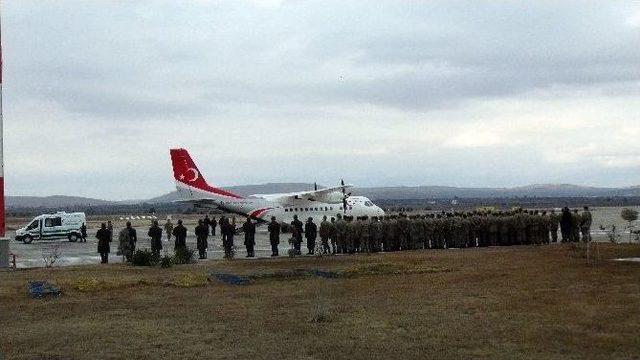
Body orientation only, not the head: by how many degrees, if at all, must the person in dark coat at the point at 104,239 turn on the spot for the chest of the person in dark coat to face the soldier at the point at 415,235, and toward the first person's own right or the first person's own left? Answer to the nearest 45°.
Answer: approximately 90° to the first person's own right

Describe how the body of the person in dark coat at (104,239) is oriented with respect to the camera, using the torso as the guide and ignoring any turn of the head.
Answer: away from the camera

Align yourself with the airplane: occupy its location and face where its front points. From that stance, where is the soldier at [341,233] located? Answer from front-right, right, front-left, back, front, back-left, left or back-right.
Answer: right

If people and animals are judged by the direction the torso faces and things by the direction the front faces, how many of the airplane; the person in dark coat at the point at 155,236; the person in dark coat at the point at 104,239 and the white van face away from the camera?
2

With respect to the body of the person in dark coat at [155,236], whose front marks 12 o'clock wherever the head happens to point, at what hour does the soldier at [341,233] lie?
The soldier is roughly at 3 o'clock from the person in dark coat.

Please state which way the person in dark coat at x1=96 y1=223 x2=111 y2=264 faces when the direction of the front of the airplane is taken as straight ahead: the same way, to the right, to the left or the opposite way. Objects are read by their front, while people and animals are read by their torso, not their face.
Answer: to the left

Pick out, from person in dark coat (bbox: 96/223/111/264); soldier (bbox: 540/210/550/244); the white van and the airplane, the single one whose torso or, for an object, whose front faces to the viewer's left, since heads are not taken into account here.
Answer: the white van

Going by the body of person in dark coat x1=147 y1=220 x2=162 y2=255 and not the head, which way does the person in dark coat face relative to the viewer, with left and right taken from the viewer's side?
facing away from the viewer

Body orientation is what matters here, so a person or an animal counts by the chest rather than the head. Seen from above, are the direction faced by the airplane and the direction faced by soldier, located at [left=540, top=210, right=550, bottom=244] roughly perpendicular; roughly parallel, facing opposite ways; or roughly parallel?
roughly perpendicular

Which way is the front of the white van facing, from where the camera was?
facing to the left of the viewer

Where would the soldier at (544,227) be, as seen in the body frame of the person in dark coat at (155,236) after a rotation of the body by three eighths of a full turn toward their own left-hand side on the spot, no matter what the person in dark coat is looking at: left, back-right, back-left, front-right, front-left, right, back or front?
back-left

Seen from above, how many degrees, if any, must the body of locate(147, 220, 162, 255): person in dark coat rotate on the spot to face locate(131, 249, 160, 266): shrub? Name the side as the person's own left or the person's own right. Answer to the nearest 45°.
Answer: approximately 180°

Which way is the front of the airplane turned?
to the viewer's right

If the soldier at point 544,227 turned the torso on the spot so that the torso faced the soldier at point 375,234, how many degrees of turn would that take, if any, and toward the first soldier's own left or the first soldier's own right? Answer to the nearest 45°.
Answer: approximately 135° to the first soldier's own left

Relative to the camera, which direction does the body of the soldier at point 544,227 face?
away from the camera

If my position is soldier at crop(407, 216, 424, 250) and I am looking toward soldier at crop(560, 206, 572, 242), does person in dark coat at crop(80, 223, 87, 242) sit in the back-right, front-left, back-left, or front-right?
back-left

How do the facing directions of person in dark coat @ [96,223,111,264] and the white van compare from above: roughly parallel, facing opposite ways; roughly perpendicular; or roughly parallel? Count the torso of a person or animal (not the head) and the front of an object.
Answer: roughly perpendicular
